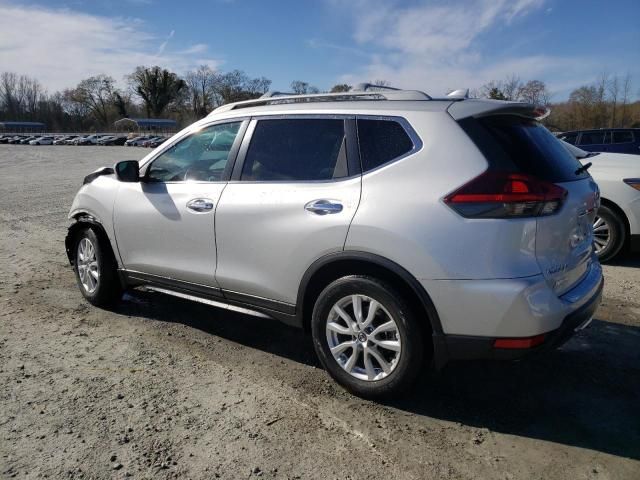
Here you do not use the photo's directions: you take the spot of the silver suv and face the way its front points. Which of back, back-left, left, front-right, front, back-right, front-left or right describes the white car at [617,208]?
right

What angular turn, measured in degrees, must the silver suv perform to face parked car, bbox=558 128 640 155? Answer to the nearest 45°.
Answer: approximately 90° to its right

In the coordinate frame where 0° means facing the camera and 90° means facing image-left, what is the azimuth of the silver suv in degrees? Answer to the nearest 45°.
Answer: approximately 135°
